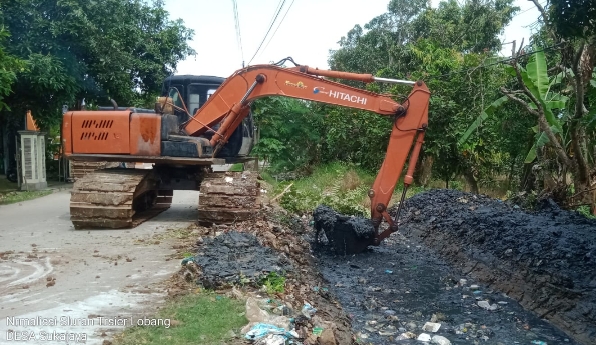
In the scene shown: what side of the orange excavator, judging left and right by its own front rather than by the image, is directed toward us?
right

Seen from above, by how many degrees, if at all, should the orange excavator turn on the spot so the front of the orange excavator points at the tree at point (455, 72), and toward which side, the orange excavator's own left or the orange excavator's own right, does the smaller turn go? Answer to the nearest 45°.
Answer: approximately 45° to the orange excavator's own left

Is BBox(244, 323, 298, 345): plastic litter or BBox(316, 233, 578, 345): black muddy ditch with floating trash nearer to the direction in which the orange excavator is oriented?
the black muddy ditch with floating trash

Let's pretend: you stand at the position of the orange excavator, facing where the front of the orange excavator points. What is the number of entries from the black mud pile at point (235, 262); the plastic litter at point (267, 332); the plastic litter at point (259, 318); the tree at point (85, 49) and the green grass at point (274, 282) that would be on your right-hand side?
4

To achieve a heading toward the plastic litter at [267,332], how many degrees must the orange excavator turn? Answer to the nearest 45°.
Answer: approximately 90° to its right

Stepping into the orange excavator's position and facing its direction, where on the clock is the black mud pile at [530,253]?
The black mud pile is roughly at 1 o'clock from the orange excavator.

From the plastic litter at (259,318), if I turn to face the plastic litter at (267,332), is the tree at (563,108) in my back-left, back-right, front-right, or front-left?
back-left

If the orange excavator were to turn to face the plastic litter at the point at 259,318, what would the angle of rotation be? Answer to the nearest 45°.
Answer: approximately 90° to its right

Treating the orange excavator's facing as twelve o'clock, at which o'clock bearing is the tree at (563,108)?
The tree is roughly at 12 o'clock from the orange excavator.

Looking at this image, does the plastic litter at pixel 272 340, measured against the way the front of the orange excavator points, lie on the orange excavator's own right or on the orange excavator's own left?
on the orange excavator's own right

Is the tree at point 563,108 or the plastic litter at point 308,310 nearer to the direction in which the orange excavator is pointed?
the tree

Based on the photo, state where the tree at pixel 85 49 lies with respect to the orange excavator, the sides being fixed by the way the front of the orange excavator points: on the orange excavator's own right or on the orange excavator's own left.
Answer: on the orange excavator's own left
